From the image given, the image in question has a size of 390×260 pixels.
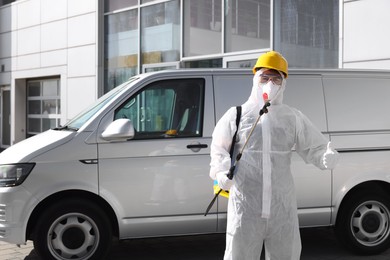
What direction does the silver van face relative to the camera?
to the viewer's left

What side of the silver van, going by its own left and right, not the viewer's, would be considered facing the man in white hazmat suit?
left

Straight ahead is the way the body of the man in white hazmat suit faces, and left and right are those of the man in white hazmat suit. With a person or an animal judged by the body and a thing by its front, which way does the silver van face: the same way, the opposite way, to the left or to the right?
to the right

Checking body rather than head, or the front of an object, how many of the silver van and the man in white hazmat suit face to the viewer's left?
1

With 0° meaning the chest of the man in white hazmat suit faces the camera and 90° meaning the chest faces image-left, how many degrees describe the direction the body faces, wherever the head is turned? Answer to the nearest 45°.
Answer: approximately 0°

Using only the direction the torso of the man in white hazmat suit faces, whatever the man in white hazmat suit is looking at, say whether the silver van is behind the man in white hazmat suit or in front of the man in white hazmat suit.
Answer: behind
